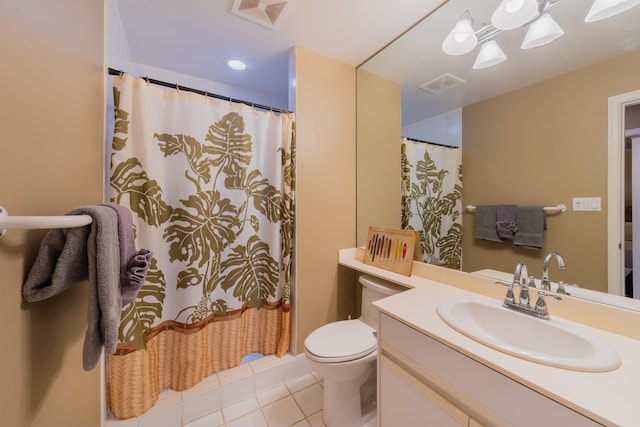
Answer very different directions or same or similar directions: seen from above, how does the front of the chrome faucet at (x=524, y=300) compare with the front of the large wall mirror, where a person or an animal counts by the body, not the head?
same or similar directions

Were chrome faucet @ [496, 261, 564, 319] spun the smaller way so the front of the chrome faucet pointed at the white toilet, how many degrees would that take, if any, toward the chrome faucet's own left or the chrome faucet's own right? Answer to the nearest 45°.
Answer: approximately 45° to the chrome faucet's own right

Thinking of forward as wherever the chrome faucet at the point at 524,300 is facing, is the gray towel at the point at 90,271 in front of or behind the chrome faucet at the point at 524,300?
in front

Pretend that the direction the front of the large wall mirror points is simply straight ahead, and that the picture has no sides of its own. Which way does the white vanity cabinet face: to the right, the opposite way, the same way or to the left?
the same way

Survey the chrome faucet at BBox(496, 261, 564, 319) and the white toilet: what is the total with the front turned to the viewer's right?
0

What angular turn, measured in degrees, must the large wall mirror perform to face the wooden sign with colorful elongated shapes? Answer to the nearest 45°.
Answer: approximately 45° to its right

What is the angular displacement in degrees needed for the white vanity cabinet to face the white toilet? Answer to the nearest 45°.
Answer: approximately 90° to its right

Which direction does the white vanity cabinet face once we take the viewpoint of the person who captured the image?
facing the viewer and to the left of the viewer

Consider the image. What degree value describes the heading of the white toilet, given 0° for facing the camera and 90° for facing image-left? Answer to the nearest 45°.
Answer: approximately 45°

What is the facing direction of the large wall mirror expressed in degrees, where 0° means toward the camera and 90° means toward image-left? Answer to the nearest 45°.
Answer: approximately 45°

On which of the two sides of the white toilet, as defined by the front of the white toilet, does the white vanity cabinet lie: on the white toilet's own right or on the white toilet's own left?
on the white toilet's own left

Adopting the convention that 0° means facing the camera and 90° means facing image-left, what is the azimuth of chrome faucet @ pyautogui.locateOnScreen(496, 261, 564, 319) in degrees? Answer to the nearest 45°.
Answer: approximately 45°
